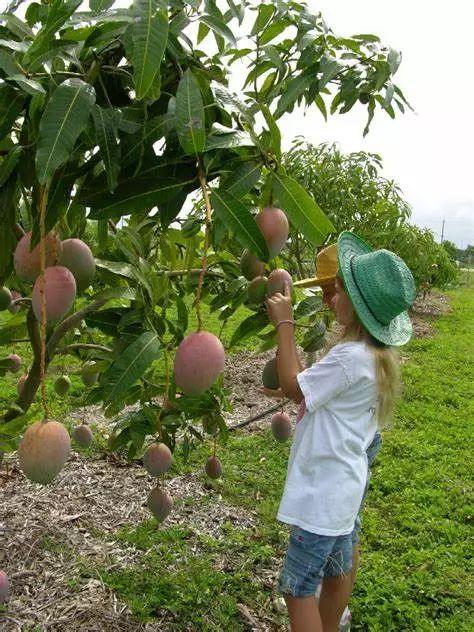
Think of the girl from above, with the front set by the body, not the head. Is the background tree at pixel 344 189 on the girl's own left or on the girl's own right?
on the girl's own right

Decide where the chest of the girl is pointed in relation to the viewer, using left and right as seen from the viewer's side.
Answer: facing to the left of the viewer

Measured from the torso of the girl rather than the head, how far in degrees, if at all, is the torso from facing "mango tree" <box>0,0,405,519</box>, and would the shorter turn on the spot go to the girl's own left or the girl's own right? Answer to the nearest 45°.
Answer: approximately 45° to the girl's own left
